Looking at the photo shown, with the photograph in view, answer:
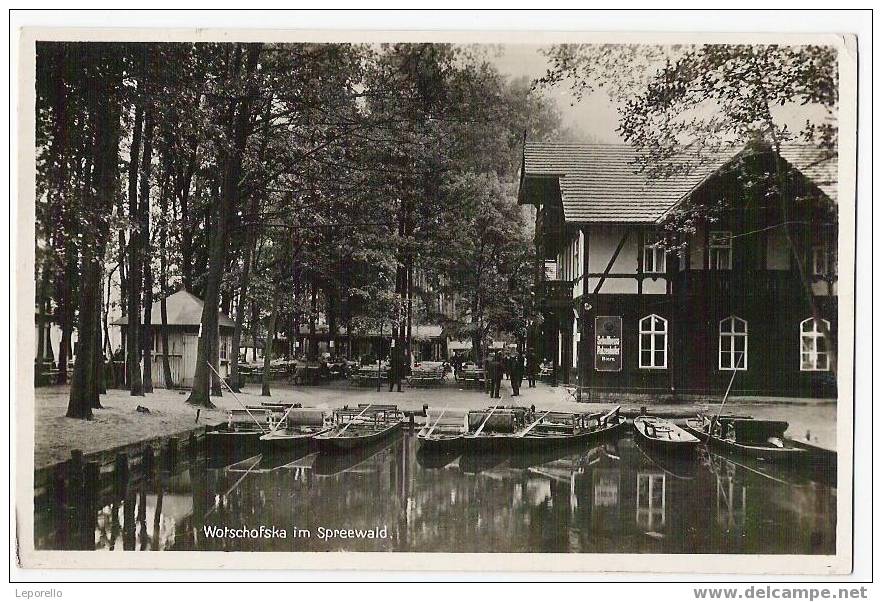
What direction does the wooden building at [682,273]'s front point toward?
toward the camera

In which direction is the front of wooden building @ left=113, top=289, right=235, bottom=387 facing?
toward the camera

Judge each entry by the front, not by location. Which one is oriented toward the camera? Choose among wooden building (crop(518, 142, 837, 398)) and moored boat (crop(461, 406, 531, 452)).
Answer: the wooden building

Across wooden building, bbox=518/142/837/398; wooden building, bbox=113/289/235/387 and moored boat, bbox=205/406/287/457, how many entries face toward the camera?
2

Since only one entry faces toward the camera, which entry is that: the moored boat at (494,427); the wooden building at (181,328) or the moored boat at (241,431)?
the wooden building

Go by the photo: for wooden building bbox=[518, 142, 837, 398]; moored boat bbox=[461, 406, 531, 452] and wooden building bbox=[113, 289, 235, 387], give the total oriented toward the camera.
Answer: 2
